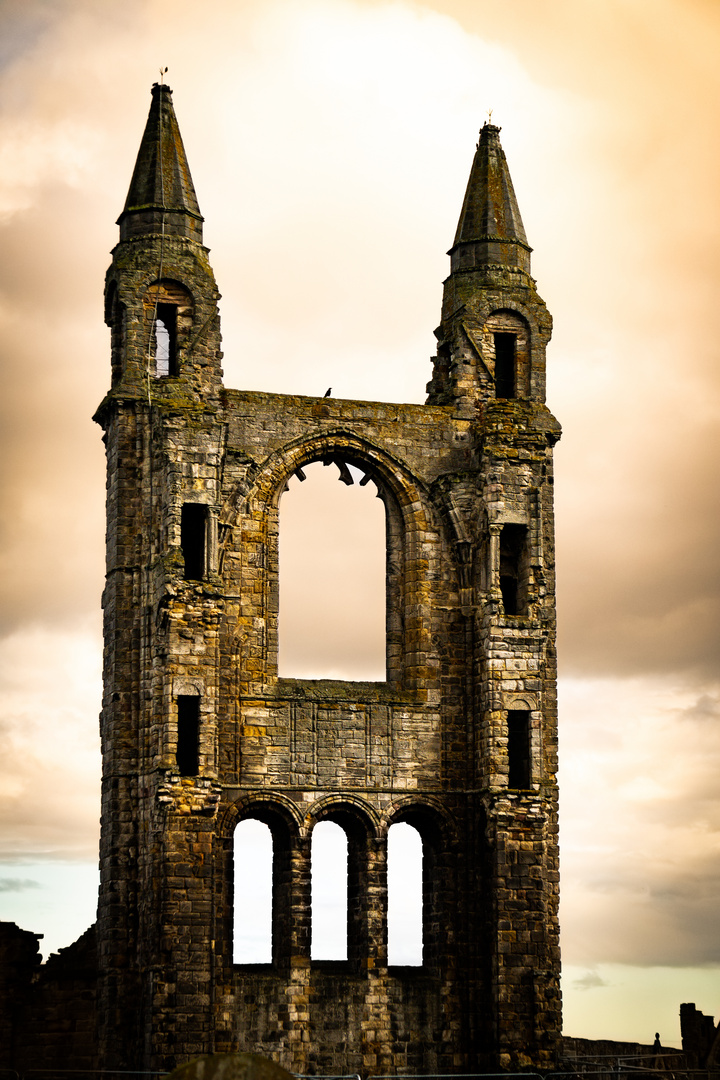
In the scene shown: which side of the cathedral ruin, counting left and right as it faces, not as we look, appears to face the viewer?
front
